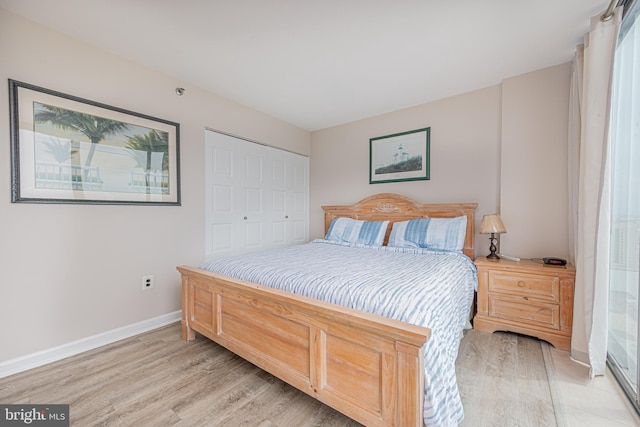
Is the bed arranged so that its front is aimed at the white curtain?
no

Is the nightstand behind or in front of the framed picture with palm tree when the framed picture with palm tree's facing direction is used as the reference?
in front

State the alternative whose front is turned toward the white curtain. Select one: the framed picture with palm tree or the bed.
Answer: the framed picture with palm tree

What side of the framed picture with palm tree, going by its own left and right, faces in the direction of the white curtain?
front

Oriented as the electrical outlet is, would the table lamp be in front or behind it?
in front

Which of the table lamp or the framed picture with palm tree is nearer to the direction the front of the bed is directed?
the framed picture with palm tree

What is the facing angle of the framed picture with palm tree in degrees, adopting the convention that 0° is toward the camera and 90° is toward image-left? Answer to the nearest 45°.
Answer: approximately 315°

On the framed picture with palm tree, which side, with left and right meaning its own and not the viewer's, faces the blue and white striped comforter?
front

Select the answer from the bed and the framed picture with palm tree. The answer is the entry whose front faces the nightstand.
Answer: the framed picture with palm tree

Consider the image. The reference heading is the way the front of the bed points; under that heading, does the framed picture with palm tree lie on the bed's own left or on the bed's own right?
on the bed's own right

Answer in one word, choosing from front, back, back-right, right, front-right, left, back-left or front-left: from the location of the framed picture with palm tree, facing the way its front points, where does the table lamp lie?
front

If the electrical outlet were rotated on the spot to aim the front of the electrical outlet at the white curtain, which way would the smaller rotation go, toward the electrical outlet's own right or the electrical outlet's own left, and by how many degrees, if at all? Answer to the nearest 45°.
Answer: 0° — it already faces it

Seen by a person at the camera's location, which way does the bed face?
facing the viewer and to the left of the viewer

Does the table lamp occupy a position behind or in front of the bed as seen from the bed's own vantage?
behind

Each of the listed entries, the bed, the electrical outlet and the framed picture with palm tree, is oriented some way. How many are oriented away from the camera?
0

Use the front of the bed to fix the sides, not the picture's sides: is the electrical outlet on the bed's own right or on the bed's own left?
on the bed's own right

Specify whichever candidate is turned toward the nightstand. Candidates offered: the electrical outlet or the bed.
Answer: the electrical outlet

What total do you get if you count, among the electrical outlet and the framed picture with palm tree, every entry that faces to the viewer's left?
0
